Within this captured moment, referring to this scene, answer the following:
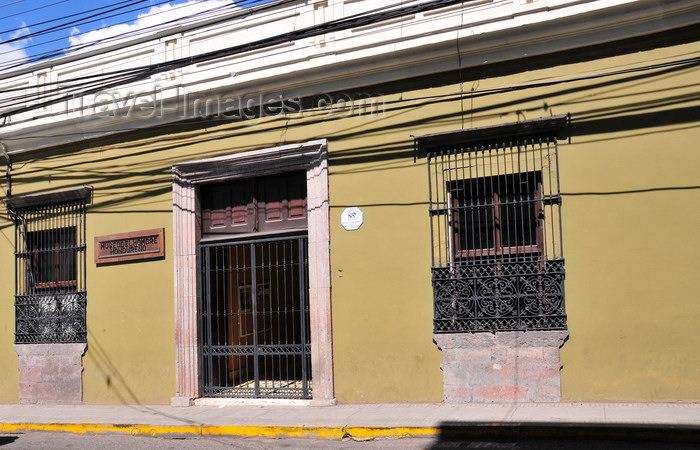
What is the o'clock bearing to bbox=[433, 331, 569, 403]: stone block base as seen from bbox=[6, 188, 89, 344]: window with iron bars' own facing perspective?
The stone block base is roughly at 9 o'clock from the window with iron bars.

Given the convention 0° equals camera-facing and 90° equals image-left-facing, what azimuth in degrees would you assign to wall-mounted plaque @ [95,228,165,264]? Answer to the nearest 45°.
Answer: approximately 45°

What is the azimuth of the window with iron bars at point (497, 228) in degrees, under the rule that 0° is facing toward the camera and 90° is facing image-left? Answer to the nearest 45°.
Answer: approximately 0°

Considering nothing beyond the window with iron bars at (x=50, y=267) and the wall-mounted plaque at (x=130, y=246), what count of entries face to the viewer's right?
0

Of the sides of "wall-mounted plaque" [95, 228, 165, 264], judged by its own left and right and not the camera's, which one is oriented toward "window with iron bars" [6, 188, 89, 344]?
right

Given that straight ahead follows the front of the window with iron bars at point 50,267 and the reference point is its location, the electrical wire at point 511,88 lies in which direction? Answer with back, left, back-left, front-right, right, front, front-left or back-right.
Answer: left

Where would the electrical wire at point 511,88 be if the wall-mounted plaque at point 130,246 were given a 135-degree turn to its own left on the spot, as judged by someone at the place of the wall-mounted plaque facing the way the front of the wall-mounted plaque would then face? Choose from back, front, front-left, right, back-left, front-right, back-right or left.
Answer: front-right

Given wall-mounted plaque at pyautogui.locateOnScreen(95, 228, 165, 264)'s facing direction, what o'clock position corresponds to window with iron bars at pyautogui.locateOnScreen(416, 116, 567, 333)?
The window with iron bars is roughly at 9 o'clock from the wall-mounted plaque.

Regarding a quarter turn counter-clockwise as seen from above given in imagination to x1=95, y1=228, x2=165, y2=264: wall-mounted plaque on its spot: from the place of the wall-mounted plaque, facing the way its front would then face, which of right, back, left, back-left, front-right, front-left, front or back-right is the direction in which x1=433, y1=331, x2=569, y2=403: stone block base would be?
front

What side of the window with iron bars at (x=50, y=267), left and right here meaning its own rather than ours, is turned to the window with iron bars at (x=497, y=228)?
left

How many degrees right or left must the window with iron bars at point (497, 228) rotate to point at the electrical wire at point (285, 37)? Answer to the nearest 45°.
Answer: approximately 90° to its right

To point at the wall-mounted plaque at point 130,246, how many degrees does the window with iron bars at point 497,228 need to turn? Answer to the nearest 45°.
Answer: approximately 90° to its right

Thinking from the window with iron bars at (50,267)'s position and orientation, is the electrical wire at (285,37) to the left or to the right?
on its left

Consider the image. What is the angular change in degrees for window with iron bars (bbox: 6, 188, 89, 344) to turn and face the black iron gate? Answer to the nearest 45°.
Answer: approximately 90° to its left
